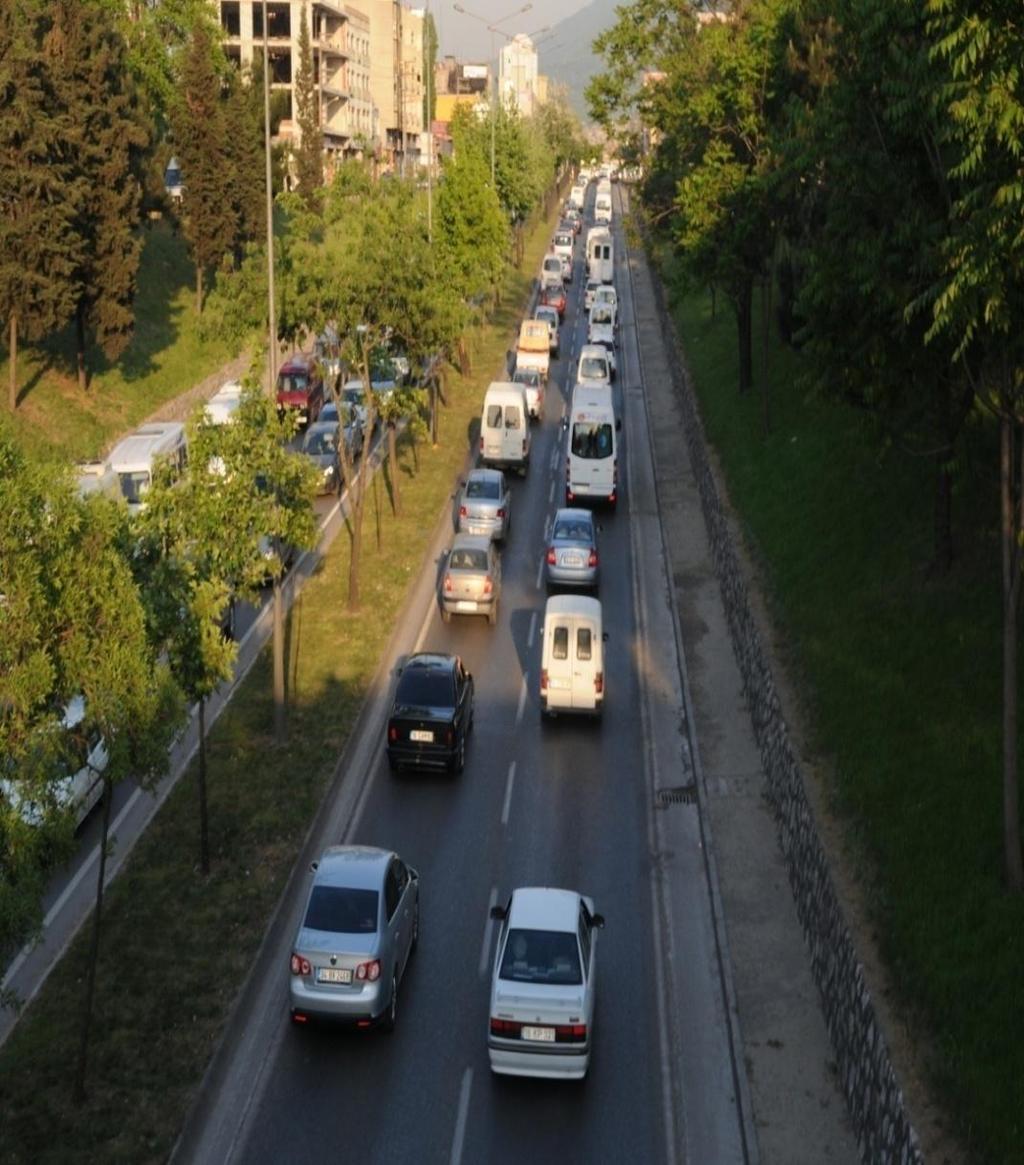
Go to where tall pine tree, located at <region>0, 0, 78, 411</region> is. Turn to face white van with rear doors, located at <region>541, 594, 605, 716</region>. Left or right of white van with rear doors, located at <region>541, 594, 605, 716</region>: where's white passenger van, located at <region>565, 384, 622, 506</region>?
left

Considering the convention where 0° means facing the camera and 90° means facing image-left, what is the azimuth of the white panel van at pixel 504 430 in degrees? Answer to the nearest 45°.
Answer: approximately 180°

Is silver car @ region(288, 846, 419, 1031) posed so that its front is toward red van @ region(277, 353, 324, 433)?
yes

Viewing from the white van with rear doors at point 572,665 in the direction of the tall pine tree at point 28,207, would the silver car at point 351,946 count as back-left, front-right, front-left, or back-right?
back-left

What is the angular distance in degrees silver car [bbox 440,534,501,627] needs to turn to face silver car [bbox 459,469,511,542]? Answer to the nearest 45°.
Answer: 0° — it already faces it

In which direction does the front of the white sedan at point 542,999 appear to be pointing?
away from the camera

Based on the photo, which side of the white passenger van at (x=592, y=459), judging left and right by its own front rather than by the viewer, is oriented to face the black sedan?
back

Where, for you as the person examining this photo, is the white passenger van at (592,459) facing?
facing away from the viewer

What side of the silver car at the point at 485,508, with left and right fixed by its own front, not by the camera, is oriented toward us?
back

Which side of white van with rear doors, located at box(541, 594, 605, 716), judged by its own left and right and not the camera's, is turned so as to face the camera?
back

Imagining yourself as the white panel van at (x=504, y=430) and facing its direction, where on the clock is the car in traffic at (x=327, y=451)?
The car in traffic is roughly at 8 o'clock from the white panel van.

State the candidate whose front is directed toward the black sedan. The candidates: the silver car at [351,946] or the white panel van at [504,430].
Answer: the silver car
